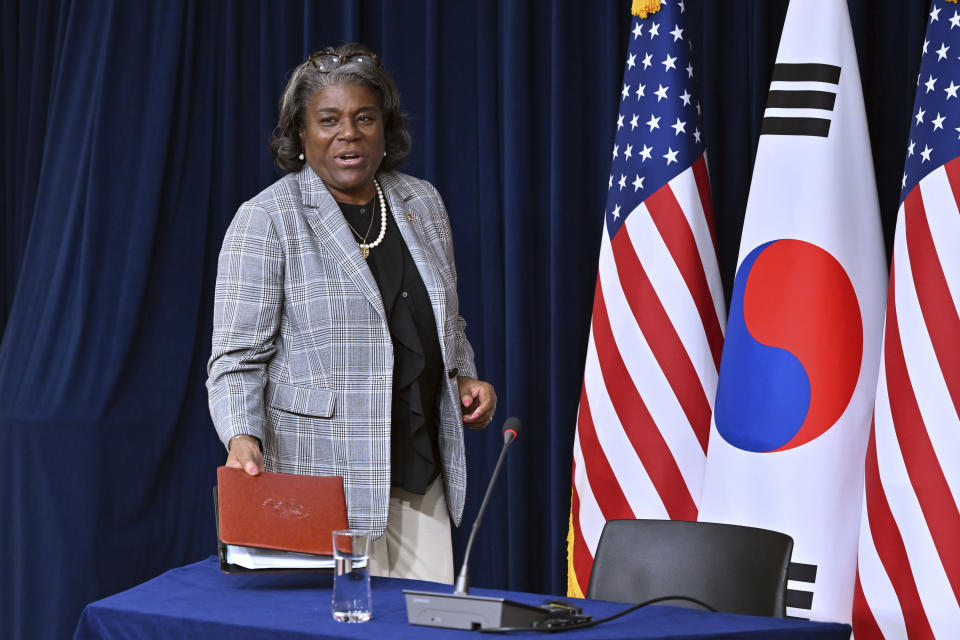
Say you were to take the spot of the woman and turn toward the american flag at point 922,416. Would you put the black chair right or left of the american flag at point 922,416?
right

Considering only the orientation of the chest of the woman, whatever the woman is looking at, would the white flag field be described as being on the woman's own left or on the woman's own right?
on the woman's own left

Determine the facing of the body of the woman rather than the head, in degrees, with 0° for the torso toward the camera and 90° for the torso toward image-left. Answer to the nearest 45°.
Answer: approximately 315°

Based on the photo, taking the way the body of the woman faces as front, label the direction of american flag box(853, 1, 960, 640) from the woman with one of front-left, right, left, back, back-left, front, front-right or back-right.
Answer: front-left

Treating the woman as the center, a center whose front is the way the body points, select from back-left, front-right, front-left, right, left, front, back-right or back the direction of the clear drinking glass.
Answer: front-right
